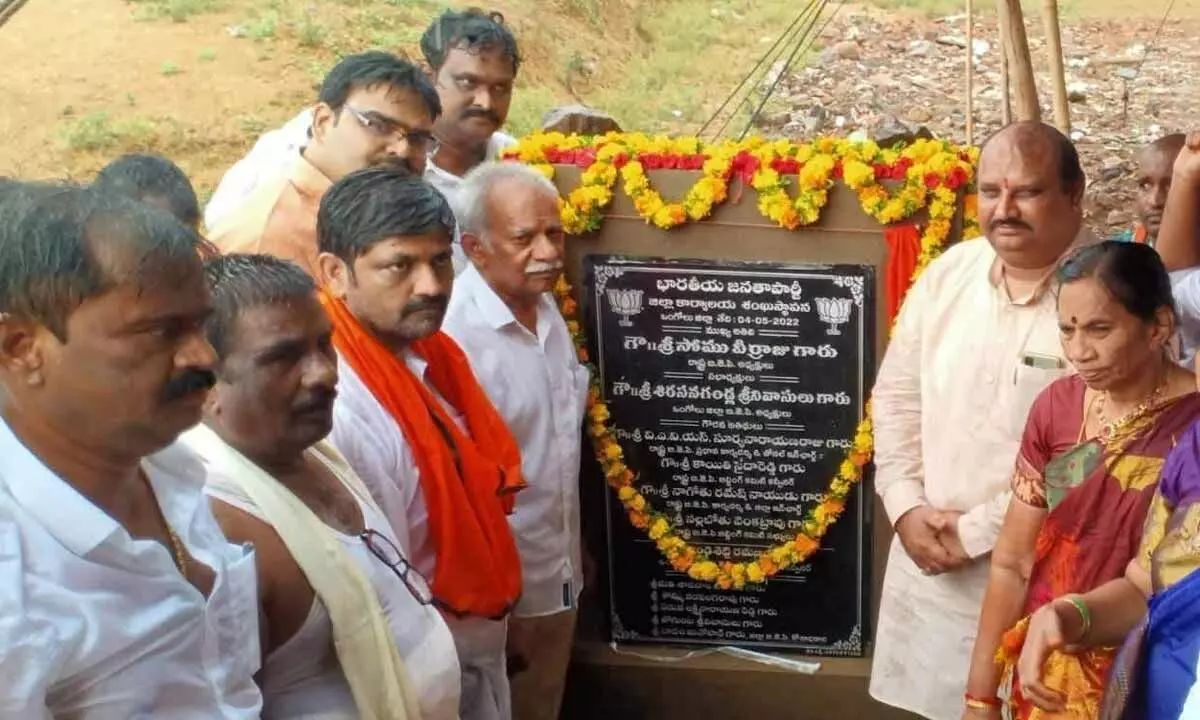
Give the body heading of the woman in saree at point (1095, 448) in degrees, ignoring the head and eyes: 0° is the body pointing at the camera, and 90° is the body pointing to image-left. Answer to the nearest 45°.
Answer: approximately 45°

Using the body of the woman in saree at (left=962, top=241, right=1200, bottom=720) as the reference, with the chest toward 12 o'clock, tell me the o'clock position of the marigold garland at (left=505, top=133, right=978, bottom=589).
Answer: The marigold garland is roughly at 3 o'clock from the woman in saree.

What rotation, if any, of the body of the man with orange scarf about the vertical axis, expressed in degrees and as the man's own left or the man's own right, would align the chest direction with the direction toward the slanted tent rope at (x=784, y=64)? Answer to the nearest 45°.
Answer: approximately 90° to the man's own left

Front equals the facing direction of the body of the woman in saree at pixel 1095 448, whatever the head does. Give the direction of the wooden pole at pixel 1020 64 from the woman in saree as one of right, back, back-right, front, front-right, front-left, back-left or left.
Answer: back-right

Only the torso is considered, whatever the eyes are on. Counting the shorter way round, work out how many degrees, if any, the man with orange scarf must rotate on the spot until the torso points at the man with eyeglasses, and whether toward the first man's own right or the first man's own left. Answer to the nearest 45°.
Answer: approximately 135° to the first man's own left

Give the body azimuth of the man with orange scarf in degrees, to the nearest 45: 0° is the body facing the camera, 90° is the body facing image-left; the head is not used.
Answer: approximately 315°
